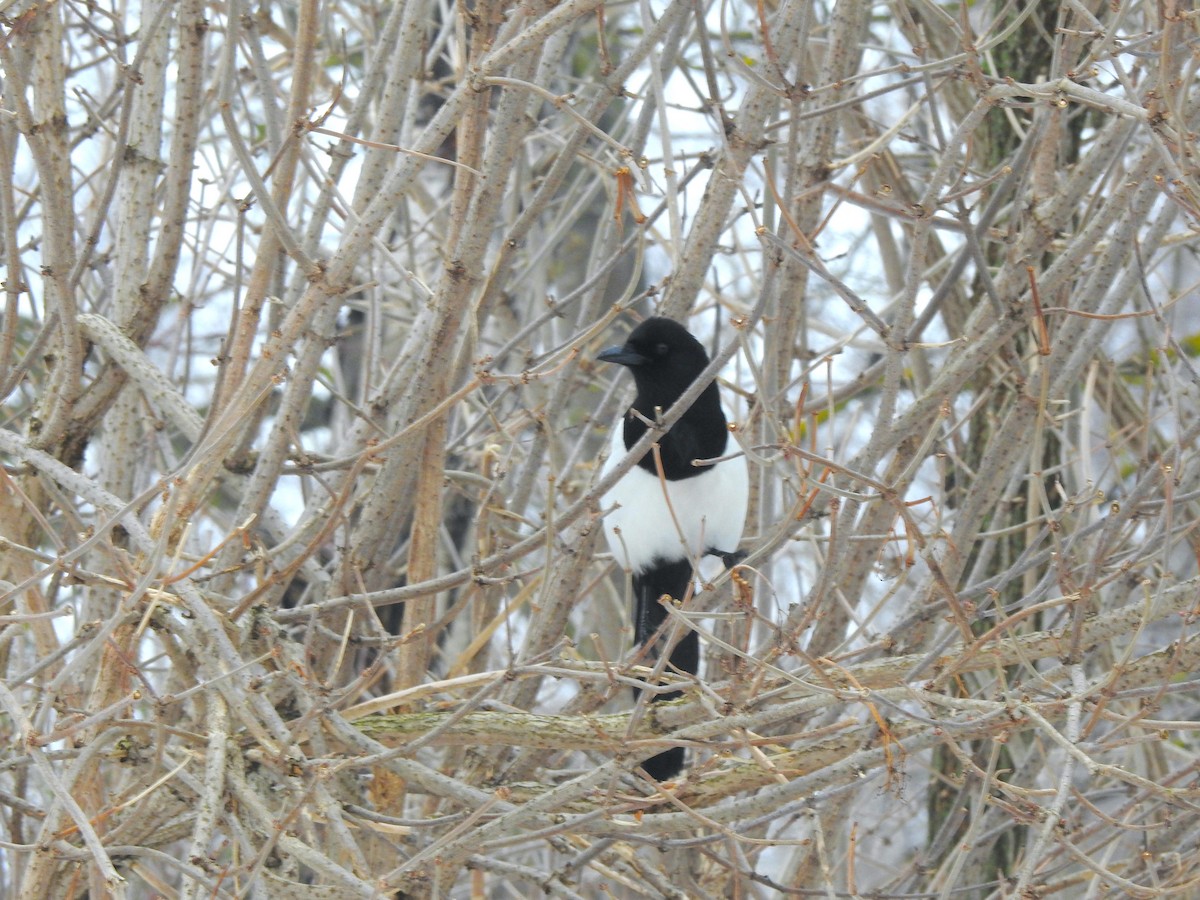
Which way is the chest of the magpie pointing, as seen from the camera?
toward the camera
